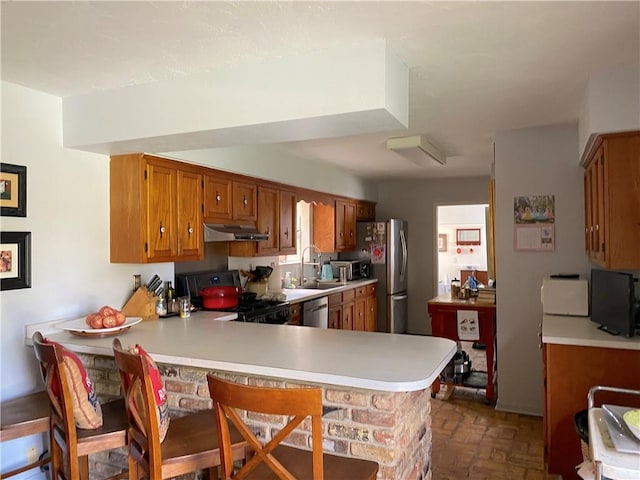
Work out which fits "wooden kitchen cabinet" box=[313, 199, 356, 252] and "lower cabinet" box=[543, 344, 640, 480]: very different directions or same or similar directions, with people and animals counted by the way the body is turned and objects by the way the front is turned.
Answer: very different directions

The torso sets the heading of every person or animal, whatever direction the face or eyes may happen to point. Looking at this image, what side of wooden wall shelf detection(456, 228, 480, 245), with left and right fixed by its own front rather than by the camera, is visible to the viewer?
front

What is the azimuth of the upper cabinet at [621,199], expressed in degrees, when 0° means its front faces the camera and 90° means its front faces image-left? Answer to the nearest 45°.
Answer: approximately 90°

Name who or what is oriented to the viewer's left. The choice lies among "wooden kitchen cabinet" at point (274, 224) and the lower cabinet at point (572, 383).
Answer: the lower cabinet

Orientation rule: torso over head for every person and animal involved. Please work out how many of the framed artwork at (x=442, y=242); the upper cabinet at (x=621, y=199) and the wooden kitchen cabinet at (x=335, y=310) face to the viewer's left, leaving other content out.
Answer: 1

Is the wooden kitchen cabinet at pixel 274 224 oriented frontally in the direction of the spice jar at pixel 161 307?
no

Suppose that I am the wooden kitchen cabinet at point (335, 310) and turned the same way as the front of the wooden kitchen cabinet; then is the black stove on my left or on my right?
on my right

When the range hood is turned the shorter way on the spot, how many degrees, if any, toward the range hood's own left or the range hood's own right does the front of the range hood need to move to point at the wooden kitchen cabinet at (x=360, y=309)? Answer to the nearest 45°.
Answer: approximately 90° to the range hood's own left

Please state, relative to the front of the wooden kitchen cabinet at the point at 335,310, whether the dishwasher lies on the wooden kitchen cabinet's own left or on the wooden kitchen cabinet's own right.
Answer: on the wooden kitchen cabinet's own right

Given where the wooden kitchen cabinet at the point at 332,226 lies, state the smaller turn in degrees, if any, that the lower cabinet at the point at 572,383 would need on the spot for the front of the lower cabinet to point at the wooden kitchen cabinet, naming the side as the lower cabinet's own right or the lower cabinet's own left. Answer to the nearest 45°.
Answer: approximately 45° to the lower cabinet's own right

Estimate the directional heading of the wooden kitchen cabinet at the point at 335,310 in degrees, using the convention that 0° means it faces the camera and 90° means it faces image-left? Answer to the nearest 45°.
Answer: approximately 315°

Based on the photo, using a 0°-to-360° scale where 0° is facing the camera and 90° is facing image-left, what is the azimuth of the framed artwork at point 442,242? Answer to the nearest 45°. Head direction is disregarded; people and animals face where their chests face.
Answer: approximately 0°

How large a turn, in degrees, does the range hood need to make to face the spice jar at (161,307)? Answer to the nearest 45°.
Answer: approximately 90° to its right

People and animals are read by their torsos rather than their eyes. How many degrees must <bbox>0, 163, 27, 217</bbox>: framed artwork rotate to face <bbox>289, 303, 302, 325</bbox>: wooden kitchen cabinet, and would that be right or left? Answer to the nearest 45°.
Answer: approximately 45° to its left

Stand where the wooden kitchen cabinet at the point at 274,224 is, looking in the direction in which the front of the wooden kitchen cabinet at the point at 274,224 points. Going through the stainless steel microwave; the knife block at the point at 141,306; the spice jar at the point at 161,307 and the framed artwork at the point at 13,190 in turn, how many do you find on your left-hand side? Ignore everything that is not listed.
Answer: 1

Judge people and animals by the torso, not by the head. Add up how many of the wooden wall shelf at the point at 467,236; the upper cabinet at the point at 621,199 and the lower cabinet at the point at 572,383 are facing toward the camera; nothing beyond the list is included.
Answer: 1

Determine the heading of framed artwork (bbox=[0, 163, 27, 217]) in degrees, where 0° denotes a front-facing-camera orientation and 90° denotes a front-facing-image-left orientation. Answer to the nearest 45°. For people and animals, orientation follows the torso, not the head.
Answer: approximately 315°

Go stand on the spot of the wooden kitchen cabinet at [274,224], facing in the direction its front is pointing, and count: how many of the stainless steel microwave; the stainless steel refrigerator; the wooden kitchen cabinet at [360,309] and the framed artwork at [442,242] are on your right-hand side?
0

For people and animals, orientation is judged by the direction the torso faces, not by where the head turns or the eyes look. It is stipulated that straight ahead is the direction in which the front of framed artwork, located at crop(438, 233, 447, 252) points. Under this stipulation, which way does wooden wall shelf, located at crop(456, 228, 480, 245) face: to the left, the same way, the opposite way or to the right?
the same way
